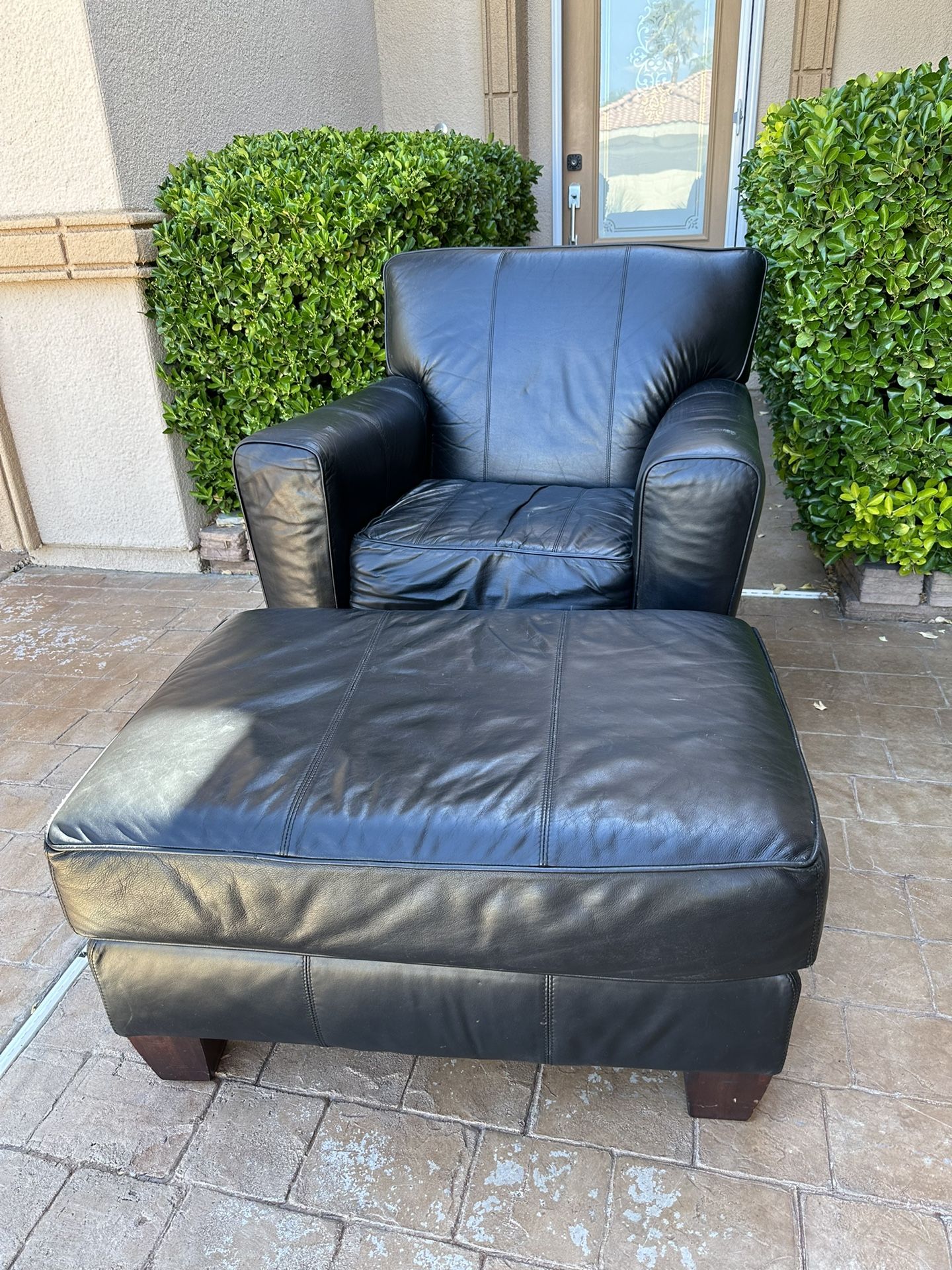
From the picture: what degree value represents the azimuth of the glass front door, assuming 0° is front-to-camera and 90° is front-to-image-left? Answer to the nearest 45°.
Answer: approximately 0°

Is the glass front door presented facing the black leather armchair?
yes

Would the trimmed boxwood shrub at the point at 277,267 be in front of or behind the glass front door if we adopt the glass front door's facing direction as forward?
in front

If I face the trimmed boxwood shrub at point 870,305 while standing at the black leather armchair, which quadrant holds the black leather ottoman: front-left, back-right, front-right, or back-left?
back-right

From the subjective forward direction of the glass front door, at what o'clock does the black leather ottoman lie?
The black leather ottoman is roughly at 12 o'clock from the glass front door.
